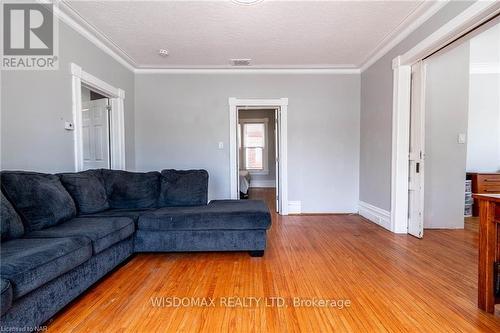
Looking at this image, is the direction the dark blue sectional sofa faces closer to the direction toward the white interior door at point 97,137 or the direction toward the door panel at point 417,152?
the door panel

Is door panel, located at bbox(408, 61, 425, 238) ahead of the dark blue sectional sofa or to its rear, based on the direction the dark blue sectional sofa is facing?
ahead

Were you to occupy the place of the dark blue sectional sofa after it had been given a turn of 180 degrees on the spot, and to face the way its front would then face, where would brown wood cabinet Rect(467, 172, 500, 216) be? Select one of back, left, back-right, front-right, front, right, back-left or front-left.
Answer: back-right

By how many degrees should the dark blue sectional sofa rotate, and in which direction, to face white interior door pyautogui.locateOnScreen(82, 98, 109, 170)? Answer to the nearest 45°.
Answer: approximately 135° to its left

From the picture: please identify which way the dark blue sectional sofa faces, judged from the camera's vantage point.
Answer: facing the viewer and to the right of the viewer
